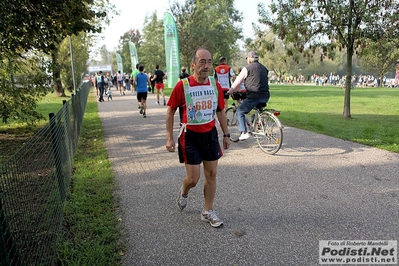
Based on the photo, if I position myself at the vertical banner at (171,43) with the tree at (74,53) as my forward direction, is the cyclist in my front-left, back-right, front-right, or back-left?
back-left

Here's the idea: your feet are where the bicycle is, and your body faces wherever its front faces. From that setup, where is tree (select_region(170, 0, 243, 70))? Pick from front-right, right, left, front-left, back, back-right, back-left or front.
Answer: front-right

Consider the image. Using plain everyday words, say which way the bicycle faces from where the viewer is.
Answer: facing away from the viewer and to the left of the viewer

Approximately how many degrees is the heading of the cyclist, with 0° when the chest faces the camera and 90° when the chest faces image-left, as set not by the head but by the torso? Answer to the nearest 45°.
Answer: approximately 135°

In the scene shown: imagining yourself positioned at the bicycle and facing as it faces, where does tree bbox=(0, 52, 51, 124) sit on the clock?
The tree is roughly at 11 o'clock from the bicycle.

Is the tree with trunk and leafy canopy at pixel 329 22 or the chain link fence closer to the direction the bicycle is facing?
the tree with trunk and leafy canopy

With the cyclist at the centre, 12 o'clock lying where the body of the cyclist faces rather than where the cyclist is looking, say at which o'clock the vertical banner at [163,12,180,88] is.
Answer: The vertical banner is roughly at 1 o'clock from the cyclist.

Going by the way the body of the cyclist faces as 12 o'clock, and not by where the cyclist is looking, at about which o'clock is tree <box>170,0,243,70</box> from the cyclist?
The tree is roughly at 1 o'clock from the cyclist.
